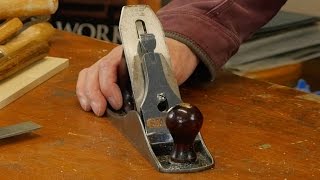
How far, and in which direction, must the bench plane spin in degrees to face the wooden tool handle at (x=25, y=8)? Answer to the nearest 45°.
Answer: approximately 180°

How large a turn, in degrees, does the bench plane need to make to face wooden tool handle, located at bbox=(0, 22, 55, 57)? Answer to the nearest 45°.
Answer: approximately 180°

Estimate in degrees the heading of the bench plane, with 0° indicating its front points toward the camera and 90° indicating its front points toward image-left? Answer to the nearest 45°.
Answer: approximately 315°

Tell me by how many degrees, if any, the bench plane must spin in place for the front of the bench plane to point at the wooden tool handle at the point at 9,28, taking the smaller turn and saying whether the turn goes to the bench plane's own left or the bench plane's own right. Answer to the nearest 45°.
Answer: approximately 180°
